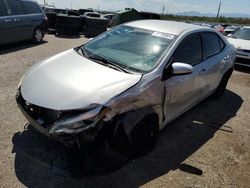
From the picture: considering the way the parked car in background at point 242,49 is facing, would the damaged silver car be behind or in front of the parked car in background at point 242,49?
in front

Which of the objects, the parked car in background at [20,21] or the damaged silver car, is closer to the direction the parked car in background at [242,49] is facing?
the damaged silver car

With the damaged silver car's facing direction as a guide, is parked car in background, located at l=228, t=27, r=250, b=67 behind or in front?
behind

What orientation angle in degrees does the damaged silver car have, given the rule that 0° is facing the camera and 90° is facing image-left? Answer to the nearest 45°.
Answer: approximately 45°

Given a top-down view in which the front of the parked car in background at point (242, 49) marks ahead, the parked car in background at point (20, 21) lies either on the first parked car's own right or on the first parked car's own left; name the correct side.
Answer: on the first parked car's own right

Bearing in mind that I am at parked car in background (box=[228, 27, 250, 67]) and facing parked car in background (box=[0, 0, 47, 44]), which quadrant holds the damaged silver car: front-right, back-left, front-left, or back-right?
front-left

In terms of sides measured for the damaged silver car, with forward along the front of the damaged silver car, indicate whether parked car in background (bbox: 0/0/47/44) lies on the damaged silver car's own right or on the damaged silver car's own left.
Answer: on the damaged silver car's own right

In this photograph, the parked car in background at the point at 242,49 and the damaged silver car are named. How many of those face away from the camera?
0

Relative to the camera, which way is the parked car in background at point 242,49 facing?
toward the camera
